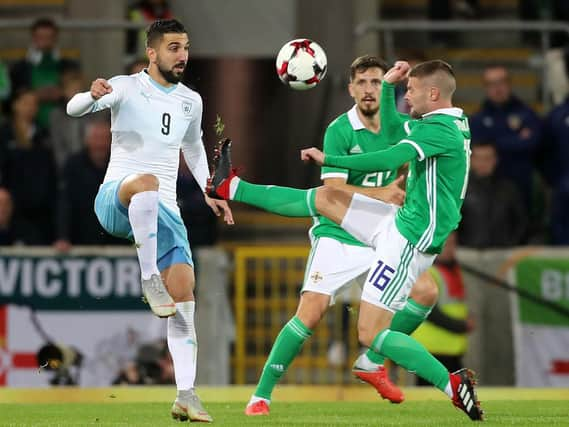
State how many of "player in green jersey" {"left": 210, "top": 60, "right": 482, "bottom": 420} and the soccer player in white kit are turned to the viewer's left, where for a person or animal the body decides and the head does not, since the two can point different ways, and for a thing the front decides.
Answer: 1

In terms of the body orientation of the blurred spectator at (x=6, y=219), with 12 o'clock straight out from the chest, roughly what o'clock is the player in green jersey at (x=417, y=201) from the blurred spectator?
The player in green jersey is roughly at 11 o'clock from the blurred spectator.

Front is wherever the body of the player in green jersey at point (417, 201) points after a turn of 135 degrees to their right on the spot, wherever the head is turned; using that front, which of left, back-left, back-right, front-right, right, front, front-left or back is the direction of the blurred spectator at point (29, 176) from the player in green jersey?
left

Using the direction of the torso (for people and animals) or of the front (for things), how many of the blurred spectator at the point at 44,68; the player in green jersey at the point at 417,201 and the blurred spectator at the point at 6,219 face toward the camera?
2

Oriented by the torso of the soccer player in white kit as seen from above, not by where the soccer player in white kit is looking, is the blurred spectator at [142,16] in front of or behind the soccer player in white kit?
behind

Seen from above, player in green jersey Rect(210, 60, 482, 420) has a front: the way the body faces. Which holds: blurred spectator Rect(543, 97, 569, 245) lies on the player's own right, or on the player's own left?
on the player's own right

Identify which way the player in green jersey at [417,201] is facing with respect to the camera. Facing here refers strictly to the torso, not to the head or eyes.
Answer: to the viewer's left

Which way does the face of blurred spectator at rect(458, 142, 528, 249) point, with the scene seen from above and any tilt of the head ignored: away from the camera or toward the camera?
toward the camera

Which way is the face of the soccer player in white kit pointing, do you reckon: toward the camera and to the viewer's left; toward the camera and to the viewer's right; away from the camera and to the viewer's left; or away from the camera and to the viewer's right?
toward the camera and to the viewer's right

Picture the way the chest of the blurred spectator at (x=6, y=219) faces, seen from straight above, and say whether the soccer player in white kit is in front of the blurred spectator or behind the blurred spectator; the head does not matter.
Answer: in front

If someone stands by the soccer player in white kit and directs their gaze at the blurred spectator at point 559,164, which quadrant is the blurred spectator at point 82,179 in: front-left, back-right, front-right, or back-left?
front-left

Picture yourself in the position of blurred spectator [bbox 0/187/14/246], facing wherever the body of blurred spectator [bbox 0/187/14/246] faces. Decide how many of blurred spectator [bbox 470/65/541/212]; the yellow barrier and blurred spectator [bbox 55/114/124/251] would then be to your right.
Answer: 0

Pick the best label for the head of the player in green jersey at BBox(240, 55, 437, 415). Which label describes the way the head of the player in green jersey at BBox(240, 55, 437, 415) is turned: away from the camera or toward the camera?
toward the camera

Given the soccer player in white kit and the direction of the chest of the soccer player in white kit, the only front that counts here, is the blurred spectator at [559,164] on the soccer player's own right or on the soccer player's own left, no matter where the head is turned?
on the soccer player's own left

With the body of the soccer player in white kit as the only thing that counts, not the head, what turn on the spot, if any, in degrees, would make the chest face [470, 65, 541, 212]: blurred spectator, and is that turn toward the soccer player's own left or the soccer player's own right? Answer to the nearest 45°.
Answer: approximately 90° to the soccer player's own left

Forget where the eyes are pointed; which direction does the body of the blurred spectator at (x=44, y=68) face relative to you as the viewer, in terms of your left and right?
facing the viewer

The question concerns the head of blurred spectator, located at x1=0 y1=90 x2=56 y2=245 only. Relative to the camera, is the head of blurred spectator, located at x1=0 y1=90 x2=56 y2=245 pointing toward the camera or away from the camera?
toward the camera

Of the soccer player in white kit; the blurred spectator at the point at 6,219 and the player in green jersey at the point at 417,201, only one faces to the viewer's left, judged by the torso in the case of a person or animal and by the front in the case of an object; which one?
the player in green jersey

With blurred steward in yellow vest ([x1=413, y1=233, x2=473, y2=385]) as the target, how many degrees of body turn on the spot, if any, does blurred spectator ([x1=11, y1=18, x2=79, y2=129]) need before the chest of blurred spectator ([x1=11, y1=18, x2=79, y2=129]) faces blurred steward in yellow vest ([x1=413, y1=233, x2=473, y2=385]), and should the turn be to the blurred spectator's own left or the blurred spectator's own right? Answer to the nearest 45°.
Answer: approximately 45° to the blurred spectator's own left

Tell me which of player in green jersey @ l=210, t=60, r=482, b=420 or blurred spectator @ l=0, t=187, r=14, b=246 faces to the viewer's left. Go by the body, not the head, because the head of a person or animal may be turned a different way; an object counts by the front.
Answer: the player in green jersey
